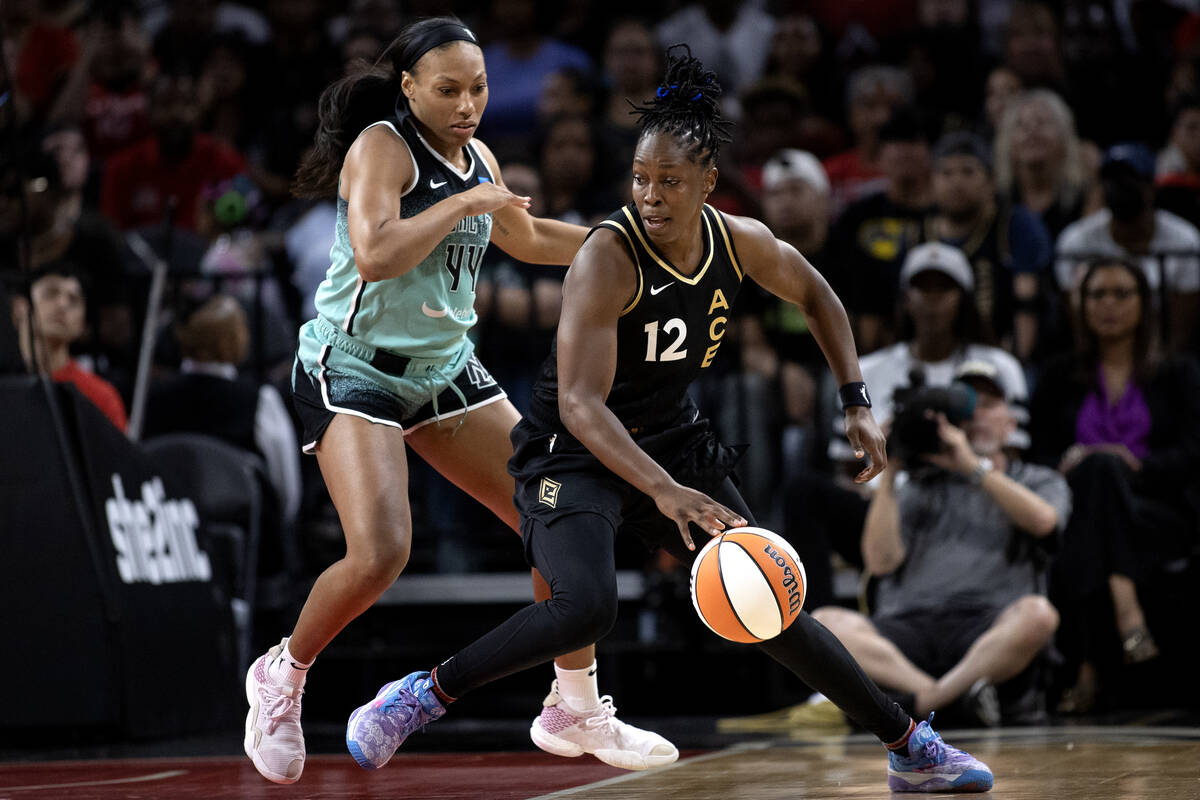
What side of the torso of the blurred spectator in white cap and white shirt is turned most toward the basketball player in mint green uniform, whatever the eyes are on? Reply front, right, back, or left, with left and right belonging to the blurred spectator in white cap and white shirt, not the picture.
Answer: front

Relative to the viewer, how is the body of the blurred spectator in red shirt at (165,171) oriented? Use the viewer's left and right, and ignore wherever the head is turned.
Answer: facing the viewer

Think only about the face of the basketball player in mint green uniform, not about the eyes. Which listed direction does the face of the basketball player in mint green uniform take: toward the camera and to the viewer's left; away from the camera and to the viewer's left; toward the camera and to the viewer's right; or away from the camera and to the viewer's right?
toward the camera and to the viewer's right

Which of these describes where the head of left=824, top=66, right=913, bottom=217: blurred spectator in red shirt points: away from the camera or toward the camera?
toward the camera

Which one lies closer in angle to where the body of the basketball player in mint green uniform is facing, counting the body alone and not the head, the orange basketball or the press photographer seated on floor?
the orange basketball

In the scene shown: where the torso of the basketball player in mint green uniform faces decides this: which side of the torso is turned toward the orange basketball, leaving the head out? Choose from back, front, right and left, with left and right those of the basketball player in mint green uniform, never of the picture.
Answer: front

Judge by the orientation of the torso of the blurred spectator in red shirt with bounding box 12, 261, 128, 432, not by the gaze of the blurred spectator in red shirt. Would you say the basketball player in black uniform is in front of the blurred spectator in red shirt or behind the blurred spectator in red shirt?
in front

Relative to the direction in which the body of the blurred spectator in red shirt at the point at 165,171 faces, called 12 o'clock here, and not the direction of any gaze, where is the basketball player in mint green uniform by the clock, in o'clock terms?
The basketball player in mint green uniform is roughly at 12 o'clock from the blurred spectator in red shirt.

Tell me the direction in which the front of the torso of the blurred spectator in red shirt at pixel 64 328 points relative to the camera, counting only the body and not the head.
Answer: toward the camera

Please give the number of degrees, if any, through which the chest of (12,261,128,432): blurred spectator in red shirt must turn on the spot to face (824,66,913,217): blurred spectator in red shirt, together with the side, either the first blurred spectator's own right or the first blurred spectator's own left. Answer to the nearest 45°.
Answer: approximately 90° to the first blurred spectator's own left

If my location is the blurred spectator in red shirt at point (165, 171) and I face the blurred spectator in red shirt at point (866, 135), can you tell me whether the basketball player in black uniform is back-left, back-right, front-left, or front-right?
front-right

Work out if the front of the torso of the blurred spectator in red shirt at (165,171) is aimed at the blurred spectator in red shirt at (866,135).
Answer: no

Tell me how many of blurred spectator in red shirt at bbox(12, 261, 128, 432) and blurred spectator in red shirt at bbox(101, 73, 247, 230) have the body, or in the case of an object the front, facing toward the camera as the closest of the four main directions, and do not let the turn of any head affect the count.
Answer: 2

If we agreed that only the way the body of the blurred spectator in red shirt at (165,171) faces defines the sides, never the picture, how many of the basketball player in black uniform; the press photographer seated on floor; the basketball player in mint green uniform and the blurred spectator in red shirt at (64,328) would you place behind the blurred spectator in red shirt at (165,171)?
0

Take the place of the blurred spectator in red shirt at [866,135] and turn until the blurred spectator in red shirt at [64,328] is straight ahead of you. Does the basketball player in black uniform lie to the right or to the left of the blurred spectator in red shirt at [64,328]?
left

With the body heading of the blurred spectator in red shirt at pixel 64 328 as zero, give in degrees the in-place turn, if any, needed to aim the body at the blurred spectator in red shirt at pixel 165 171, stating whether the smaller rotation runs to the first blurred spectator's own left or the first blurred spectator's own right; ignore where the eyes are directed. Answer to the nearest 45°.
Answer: approximately 180°
